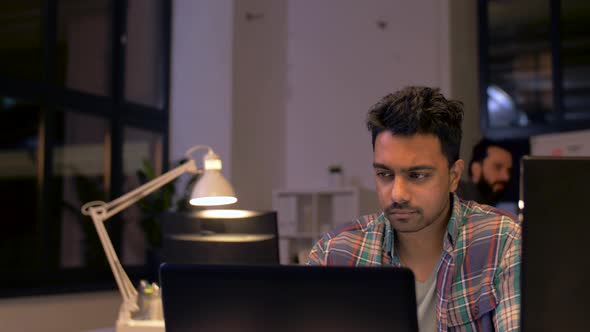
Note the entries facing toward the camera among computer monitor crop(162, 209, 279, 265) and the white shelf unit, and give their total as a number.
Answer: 1

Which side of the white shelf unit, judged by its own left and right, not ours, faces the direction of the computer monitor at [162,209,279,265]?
front

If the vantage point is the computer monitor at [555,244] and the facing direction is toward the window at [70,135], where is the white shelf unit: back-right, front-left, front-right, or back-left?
front-right

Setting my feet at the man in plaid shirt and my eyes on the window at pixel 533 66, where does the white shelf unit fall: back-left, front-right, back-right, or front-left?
front-left

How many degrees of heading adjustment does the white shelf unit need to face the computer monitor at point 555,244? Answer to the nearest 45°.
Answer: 0° — it already faces it

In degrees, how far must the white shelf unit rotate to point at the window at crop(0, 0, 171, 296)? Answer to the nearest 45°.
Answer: approximately 45° to its right

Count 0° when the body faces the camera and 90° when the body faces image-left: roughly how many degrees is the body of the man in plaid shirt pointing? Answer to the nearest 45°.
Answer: approximately 45°

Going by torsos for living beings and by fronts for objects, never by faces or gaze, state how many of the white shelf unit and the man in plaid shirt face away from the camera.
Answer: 0

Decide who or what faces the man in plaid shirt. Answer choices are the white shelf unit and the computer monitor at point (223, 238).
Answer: the white shelf unit

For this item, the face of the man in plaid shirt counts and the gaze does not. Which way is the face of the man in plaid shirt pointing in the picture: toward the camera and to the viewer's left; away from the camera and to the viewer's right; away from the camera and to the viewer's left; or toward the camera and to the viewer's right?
toward the camera and to the viewer's left

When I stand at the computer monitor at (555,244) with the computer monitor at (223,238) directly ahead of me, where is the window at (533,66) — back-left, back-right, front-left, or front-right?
front-right

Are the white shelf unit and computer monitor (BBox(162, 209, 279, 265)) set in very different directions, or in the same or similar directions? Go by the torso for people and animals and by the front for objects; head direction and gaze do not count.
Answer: very different directions

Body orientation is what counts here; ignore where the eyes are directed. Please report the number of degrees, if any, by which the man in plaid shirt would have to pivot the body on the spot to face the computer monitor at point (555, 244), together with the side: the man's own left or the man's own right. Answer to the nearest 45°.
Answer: approximately 45° to the man's own left

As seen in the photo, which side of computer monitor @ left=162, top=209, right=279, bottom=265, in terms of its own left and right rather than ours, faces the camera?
back

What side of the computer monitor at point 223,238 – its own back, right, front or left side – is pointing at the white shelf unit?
front

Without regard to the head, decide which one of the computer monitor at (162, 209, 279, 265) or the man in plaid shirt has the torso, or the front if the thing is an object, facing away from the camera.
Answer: the computer monitor

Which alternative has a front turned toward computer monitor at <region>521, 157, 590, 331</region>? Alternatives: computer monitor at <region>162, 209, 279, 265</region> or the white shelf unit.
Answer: the white shelf unit

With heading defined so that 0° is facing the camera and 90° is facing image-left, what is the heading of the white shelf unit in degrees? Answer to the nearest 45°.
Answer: approximately 0°

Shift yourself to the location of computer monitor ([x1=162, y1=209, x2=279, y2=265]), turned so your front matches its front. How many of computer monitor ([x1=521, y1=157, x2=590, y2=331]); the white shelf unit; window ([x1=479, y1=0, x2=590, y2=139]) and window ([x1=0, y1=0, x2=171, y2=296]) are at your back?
1

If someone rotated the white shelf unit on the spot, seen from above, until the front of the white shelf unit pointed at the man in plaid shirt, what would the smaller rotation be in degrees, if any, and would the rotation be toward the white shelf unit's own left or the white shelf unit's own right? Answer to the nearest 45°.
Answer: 0° — it already faces them
